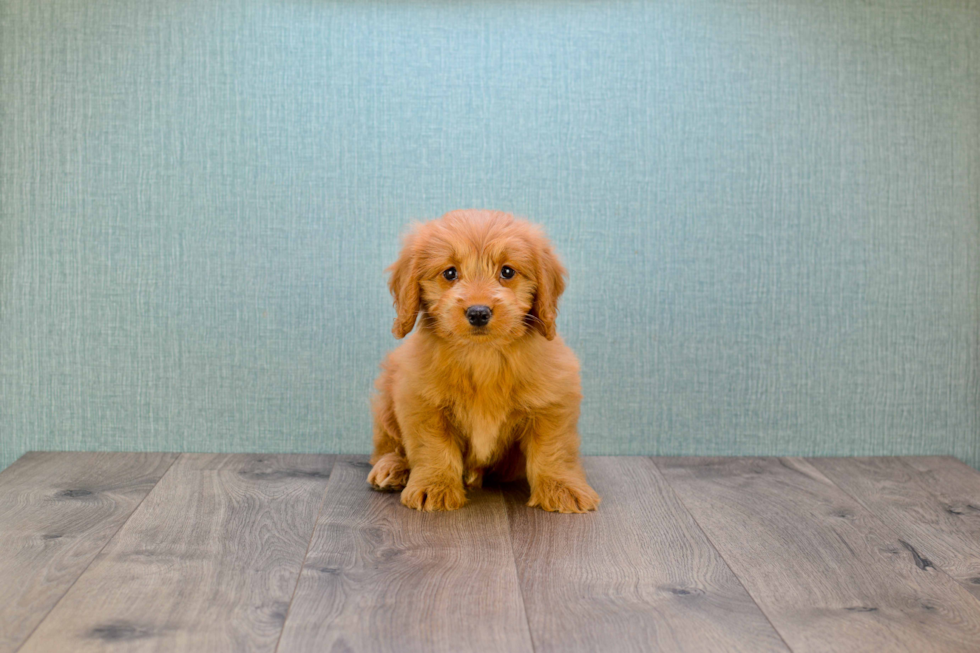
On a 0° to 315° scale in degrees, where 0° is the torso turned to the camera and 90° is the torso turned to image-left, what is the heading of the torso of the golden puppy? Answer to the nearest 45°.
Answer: approximately 0°
